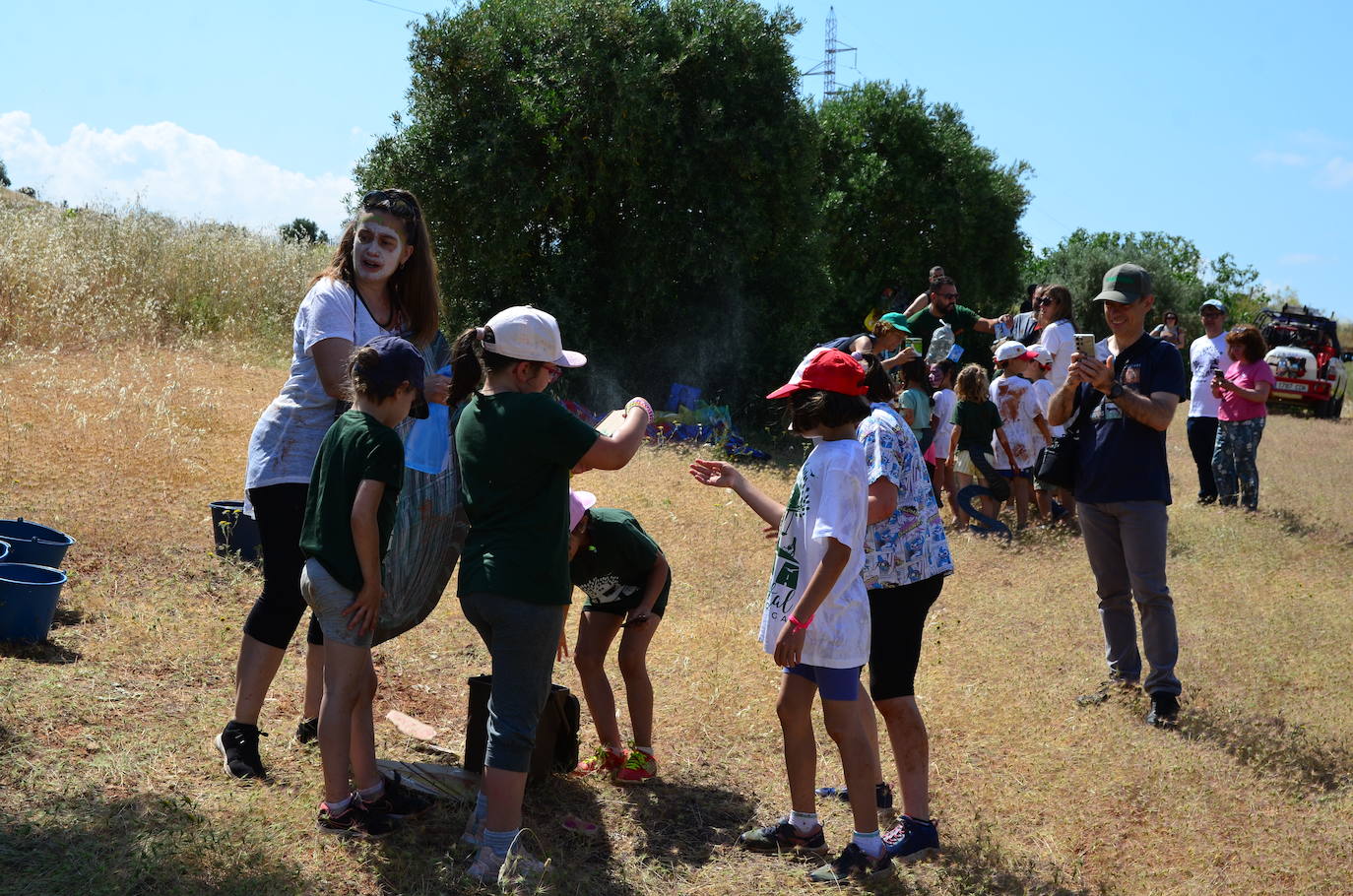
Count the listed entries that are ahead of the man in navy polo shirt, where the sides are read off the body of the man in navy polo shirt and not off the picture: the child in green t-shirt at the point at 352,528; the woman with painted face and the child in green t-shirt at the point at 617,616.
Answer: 3

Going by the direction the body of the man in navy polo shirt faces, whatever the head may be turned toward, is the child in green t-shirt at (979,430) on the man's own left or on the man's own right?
on the man's own right

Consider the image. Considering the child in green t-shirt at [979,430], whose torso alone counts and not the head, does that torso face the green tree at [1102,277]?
yes

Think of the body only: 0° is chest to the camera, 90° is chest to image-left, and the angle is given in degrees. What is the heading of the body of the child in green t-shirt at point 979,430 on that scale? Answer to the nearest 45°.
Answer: approximately 180°

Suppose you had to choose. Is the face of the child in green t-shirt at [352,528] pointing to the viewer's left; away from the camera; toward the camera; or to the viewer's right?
to the viewer's right

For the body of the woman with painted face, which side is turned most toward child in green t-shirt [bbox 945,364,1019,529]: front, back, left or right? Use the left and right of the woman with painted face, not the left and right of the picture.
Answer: left

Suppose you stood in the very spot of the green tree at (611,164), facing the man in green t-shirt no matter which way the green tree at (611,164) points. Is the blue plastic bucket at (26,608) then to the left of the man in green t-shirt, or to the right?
right

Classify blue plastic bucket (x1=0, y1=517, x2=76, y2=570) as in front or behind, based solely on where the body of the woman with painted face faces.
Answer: behind

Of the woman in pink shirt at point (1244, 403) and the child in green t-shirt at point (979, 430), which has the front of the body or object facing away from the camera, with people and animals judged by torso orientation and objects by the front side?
the child in green t-shirt
